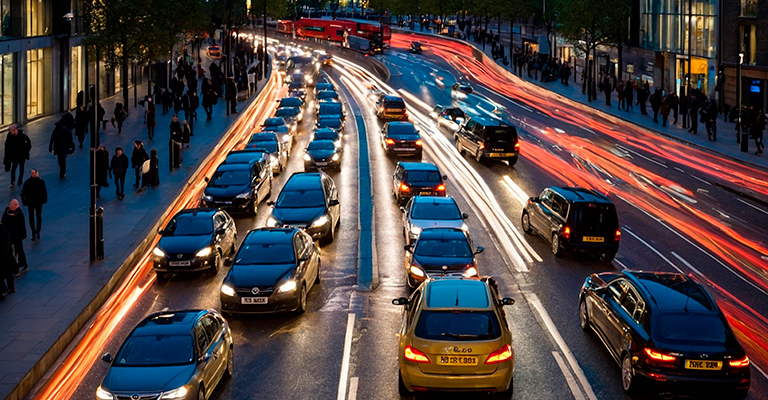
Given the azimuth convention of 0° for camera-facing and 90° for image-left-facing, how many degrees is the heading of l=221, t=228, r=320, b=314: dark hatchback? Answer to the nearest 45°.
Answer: approximately 45°

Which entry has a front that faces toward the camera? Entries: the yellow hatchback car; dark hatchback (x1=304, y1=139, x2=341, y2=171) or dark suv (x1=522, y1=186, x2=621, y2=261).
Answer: the dark hatchback

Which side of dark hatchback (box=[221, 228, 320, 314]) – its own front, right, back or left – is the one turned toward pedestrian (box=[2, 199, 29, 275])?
right

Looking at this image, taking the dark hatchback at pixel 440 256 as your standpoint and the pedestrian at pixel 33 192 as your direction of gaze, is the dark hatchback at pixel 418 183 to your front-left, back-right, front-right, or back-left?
front-right

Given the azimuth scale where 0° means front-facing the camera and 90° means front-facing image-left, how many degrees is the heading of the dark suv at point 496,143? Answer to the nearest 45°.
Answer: approximately 135°

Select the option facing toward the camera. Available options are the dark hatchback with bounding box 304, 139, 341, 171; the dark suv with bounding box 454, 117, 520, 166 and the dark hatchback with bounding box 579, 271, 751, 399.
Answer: the dark hatchback with bounding box 304, 139, 341, 171

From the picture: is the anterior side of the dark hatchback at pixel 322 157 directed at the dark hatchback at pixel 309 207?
yes

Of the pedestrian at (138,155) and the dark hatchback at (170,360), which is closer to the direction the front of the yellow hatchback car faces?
the pedestrian

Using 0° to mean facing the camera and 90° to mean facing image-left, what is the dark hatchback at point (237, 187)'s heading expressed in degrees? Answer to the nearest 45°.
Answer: approximately 45°

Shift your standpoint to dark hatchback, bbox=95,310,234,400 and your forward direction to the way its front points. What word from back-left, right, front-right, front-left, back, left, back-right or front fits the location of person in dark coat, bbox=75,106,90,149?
back-right

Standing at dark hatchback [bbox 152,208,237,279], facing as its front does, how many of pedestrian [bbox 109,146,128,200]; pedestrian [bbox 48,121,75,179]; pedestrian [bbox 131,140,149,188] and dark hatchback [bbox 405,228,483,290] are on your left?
1

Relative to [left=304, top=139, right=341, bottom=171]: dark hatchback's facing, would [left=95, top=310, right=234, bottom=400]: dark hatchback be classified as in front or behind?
in front

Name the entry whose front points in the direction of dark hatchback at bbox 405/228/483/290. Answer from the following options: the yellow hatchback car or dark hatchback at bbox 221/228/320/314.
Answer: the yellow hatchback car
